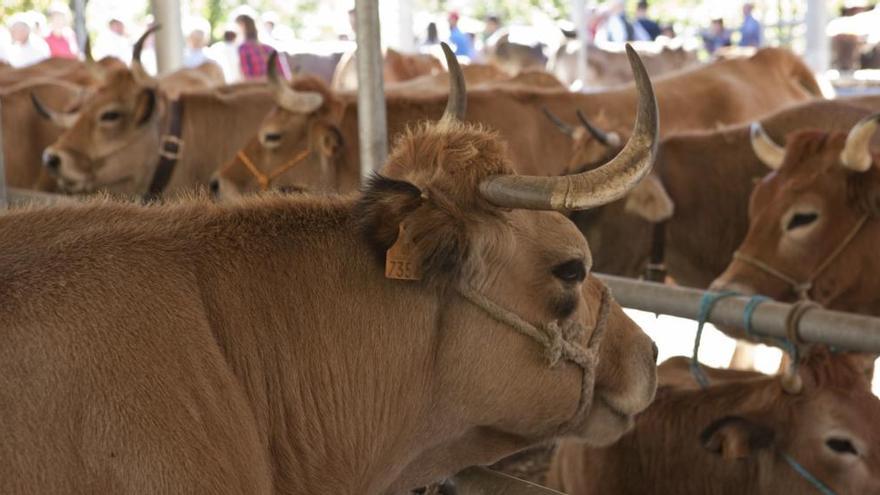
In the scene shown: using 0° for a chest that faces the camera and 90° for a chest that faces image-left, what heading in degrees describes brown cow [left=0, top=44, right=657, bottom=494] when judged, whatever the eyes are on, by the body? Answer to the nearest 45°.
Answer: approximately 270°

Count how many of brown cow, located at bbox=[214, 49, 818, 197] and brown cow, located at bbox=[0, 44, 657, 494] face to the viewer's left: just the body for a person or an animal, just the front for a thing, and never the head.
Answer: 1

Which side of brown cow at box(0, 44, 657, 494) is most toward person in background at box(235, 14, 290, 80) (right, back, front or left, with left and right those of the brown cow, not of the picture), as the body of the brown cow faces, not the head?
left

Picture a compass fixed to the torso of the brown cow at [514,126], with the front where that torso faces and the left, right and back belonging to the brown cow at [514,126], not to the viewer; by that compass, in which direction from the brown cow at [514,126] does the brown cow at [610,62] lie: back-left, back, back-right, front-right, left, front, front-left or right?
right

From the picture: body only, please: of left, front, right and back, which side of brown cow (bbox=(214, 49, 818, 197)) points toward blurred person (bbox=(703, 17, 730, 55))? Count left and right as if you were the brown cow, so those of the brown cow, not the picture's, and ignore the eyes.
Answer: right

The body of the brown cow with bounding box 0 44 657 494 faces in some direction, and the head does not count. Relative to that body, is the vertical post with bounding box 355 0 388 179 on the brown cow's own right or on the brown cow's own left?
on the brown cow's own left

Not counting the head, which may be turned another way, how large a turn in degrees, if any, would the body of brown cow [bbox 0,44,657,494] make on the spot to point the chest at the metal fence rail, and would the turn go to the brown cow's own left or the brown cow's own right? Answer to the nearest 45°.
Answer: approximately 45° to the brown cow's own left

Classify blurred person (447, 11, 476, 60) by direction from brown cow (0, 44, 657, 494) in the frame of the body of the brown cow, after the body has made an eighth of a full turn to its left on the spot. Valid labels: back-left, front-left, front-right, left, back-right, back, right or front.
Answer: front-left

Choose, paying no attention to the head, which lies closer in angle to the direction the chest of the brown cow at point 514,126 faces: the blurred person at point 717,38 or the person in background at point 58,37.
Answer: the person in background

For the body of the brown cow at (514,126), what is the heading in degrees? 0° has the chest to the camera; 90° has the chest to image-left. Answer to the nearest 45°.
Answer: approximately 90°

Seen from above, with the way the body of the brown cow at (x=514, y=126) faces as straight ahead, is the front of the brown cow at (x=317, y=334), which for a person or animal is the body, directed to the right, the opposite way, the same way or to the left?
the opposite way
